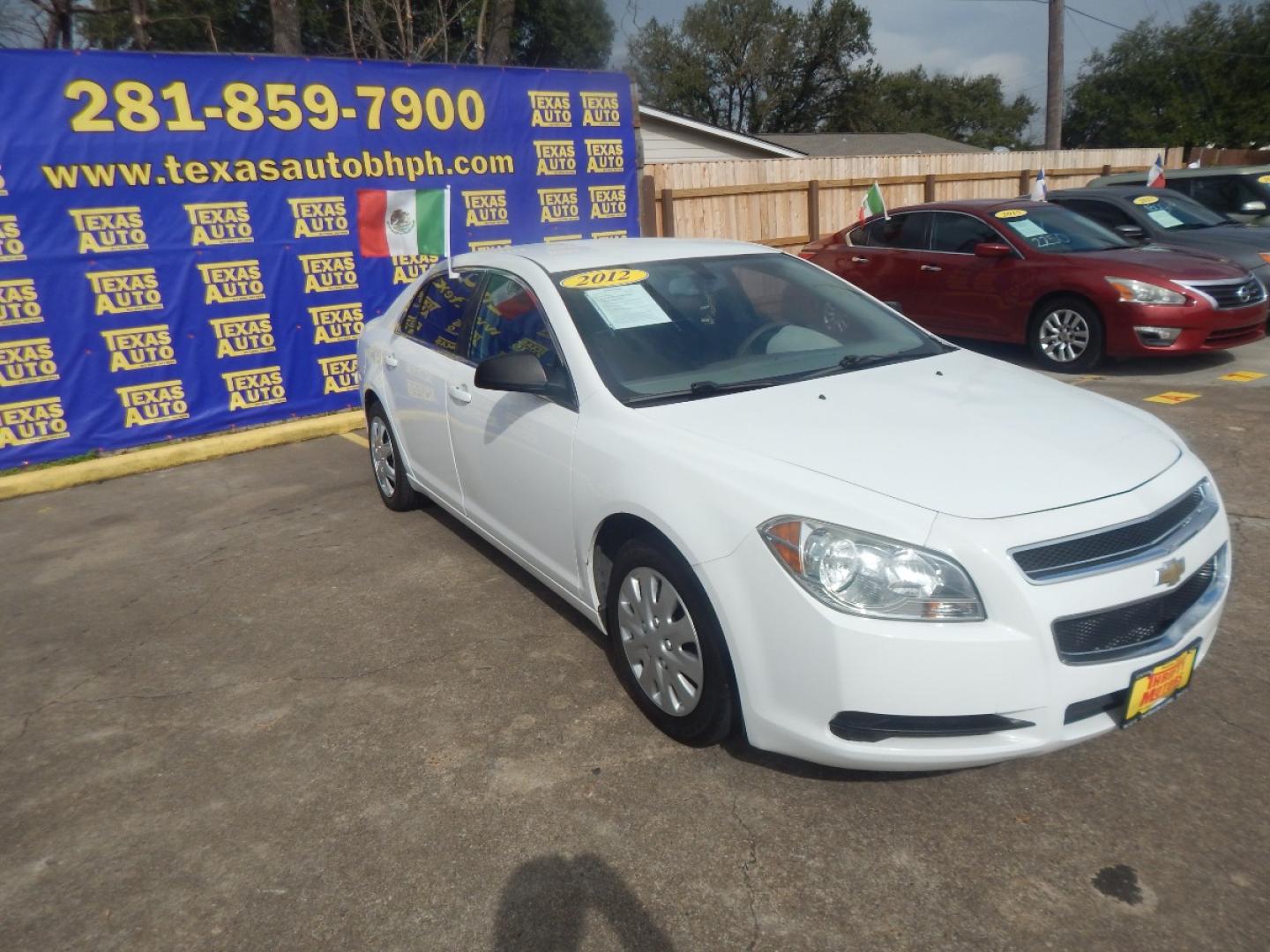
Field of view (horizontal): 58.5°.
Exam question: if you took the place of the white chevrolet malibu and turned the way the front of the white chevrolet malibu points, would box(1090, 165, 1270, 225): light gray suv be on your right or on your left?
on your left

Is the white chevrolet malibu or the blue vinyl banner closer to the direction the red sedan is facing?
the white chevrolet malibu

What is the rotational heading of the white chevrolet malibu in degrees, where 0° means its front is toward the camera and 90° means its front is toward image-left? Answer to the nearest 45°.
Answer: approximately 315°

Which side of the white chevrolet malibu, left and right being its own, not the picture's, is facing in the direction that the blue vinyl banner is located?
back

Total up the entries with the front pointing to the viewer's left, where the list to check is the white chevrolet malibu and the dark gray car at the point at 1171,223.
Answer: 0

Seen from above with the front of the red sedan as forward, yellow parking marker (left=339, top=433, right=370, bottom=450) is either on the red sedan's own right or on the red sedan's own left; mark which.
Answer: on the red sedan's own right

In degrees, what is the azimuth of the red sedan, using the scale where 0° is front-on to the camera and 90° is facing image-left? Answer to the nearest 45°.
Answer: approximately 315°

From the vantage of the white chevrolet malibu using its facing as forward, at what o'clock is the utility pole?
The utility pole is roughly at 8 o'clock from the white chevrolet malibu.

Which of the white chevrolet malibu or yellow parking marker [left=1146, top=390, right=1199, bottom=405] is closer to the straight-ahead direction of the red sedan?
the yellow parking marker

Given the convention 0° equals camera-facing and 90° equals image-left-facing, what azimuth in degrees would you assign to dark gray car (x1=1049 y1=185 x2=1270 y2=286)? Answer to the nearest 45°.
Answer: approximately 315°

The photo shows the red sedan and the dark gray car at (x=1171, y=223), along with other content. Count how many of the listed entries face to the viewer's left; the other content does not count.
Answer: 0

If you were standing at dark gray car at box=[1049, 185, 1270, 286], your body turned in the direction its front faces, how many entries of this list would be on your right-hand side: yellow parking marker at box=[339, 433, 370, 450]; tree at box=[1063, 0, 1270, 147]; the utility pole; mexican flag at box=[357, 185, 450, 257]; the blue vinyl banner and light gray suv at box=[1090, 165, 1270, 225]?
3

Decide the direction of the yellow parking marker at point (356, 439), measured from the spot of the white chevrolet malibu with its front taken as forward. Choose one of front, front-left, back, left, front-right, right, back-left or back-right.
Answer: back
